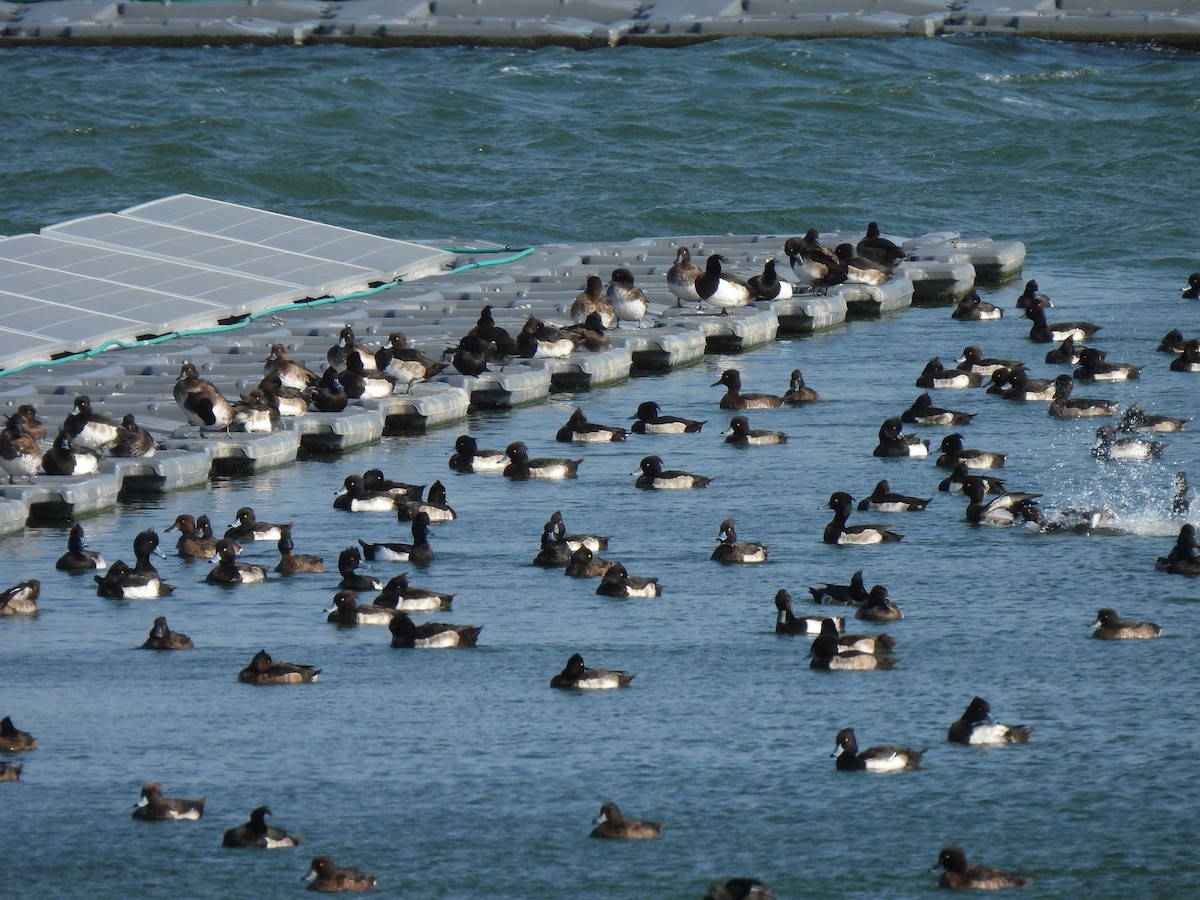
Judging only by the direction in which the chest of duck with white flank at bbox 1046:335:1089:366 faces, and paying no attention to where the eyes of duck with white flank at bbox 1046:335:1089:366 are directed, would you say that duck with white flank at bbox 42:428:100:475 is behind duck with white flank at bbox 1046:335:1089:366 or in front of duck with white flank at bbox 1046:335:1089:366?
in front

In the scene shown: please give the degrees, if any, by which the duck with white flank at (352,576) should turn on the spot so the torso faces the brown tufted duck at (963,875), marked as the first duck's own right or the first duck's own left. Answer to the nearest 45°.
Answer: approximately 135° to the first duck's own left

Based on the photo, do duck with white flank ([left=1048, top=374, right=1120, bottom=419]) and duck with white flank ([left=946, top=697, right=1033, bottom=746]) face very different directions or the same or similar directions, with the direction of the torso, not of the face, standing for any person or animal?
same or similar directions

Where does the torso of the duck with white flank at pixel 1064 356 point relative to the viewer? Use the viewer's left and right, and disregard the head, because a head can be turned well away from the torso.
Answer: facing to the left of the viewer

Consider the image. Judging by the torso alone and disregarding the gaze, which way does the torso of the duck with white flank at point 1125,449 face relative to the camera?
to the viewer's left

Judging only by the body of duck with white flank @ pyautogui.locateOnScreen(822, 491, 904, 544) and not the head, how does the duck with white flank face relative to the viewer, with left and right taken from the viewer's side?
facing to the left of the viewer

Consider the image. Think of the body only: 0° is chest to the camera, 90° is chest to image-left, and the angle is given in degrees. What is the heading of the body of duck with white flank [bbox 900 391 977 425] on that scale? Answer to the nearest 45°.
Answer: approximately 90°

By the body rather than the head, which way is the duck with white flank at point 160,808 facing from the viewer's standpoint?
to the viewer's left

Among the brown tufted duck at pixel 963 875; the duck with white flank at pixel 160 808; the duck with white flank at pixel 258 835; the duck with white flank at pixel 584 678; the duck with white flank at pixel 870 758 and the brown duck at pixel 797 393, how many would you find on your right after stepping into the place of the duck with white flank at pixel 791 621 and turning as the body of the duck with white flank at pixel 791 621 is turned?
1

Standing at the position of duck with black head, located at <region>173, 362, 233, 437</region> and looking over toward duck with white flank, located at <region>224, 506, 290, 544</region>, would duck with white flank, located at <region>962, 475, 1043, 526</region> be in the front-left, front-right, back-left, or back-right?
front-left

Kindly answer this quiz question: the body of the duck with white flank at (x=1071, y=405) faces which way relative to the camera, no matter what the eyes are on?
to the viewer's left

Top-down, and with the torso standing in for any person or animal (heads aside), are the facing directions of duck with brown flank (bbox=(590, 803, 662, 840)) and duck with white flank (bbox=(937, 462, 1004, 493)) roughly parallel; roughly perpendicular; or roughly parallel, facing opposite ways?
roughly parallel

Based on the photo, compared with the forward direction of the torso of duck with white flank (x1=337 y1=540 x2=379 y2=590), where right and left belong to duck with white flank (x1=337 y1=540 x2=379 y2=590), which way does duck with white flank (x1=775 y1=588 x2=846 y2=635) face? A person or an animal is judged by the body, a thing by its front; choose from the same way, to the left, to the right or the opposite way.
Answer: the same way

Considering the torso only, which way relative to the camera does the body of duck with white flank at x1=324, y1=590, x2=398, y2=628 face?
to the viewer's left

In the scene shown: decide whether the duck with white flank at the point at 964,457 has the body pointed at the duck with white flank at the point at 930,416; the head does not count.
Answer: no

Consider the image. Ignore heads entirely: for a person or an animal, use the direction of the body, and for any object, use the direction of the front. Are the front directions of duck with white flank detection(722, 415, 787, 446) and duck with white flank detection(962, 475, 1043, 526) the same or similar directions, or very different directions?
same or similar directions

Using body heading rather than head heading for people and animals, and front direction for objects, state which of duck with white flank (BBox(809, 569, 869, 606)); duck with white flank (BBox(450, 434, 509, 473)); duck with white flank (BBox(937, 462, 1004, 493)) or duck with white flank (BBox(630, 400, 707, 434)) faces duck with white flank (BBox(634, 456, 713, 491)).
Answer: duck with white flank (BBox(937, 462, 1004, 493))

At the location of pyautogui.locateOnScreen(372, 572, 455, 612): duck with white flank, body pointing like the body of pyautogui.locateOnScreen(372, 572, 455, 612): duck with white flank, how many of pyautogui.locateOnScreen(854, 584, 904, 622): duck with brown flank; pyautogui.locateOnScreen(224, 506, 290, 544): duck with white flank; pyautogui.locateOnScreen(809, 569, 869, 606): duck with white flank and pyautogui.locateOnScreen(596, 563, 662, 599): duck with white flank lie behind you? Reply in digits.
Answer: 3

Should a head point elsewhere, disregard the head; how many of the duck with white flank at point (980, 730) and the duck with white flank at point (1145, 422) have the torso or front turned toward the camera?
0

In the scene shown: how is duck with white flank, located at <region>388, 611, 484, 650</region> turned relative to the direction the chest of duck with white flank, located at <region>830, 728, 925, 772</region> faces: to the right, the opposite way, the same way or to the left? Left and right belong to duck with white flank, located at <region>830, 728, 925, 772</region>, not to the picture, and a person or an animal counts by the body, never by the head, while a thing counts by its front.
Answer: the same way

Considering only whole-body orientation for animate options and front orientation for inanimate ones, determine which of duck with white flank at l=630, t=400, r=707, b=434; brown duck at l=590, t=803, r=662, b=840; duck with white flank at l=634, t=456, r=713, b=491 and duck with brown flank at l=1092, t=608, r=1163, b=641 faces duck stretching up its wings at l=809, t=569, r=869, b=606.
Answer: duck with brown flank at l=1092, t=608, r=1163, b=641

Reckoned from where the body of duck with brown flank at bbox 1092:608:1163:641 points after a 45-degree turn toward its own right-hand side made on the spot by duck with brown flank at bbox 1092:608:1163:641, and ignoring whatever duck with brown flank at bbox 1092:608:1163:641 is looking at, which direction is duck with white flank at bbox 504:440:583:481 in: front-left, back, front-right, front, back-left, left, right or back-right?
front

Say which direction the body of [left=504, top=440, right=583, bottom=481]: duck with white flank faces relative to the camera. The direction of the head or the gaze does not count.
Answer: to the viewer's left

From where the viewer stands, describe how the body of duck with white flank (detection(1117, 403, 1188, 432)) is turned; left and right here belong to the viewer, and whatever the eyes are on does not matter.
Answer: facing to the left of the viewer
